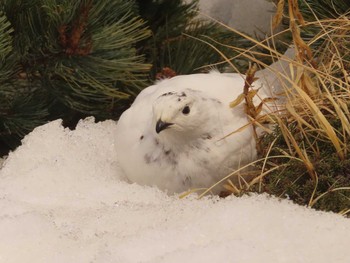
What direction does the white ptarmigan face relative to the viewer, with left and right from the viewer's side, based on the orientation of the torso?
facing the viewer and to the left of the viewer
